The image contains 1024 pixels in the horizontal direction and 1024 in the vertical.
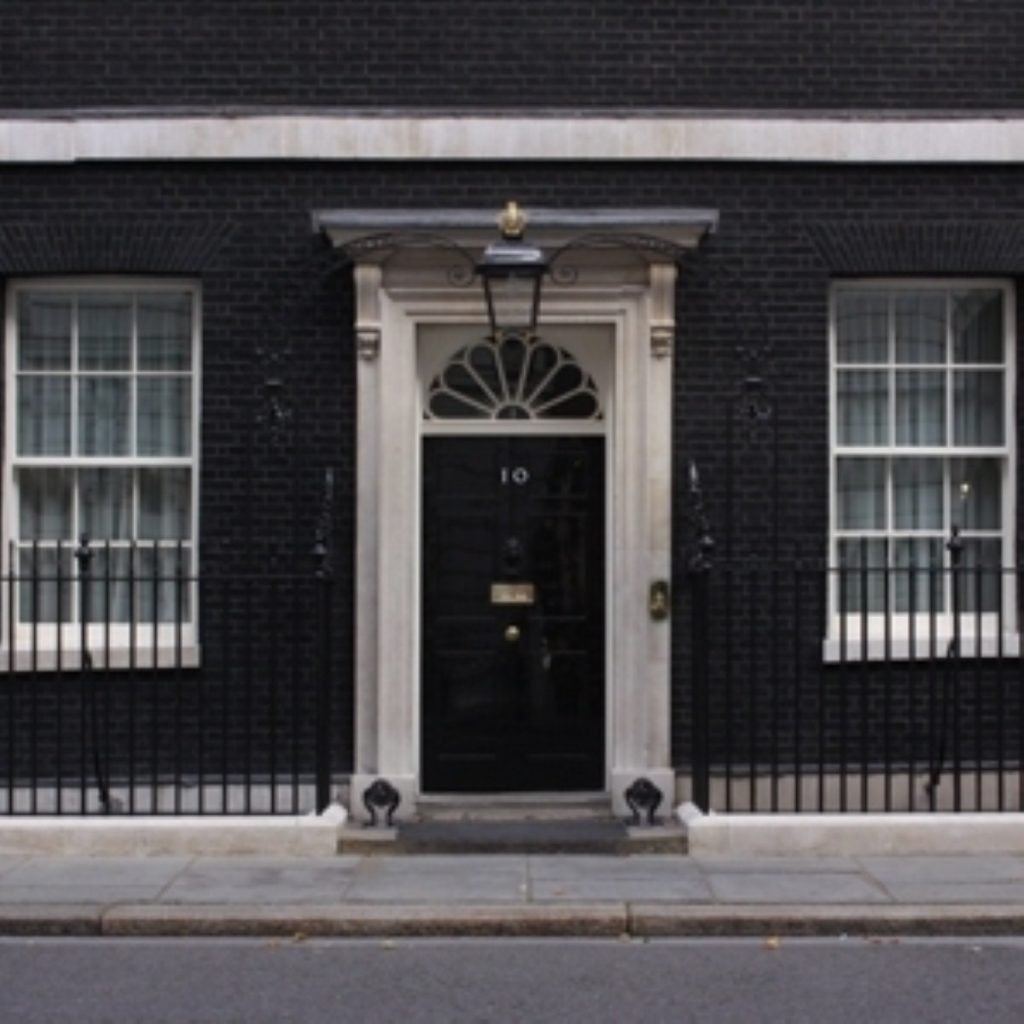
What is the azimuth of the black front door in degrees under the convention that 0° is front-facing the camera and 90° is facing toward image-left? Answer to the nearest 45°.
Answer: approximately 0°

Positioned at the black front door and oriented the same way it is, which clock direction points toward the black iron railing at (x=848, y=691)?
The black iron railing is roughly at 9 o'clock from the black front door.

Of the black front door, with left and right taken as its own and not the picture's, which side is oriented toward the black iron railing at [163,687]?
right
